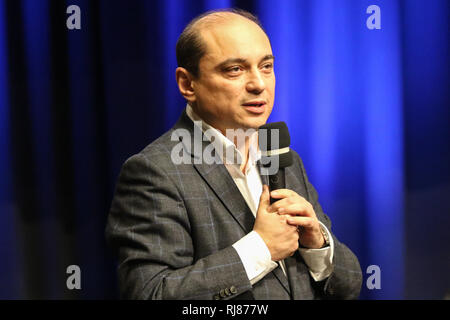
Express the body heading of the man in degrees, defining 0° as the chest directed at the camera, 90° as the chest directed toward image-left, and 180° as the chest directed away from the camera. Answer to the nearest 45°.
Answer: approximately 315°
